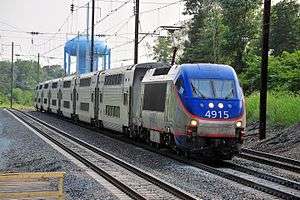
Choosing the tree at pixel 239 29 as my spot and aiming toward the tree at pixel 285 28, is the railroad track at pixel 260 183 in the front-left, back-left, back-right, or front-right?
back-right

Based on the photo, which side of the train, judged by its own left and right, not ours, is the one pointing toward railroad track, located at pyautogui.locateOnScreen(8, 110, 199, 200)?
right

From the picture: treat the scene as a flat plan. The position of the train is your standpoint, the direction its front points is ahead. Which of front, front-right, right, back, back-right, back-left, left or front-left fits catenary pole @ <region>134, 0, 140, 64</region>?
back-left

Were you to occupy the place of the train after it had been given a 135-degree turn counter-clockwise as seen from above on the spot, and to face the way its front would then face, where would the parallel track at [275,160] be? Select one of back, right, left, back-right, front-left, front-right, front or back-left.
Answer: right

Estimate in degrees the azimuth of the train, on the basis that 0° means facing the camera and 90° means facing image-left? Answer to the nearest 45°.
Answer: approximately 315°

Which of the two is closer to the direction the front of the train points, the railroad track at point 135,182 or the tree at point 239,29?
the railroad track
